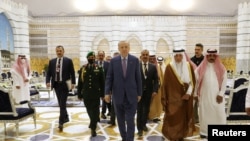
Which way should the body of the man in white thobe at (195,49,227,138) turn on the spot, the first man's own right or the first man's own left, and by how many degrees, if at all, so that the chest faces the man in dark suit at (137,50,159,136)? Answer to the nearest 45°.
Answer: approximately 90° to the first man's own right

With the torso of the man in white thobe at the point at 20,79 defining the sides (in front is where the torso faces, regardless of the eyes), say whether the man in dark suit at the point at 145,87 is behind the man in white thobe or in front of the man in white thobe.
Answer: in front

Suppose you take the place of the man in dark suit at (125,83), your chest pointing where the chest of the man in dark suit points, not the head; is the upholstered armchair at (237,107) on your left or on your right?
on your left

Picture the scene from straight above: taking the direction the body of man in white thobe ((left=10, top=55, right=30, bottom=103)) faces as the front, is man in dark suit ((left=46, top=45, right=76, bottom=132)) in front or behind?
in front

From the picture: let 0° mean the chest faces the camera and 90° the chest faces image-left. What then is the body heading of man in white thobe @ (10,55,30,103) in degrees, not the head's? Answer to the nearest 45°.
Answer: approximately 315°

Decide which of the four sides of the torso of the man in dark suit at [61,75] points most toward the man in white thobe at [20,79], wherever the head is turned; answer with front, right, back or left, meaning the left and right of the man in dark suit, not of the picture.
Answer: back

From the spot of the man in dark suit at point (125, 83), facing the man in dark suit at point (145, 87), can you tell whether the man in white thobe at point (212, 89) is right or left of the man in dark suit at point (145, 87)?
right

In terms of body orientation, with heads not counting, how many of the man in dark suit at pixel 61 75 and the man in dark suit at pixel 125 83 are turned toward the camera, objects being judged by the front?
2

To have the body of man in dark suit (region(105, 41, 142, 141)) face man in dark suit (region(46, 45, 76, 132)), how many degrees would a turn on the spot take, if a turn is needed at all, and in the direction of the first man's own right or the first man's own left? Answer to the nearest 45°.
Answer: approximately 135° to the first man's own right
